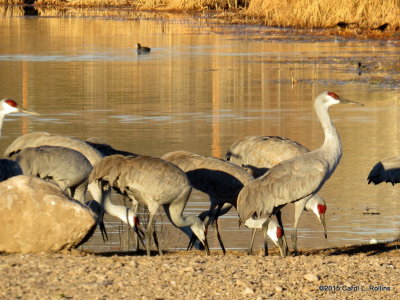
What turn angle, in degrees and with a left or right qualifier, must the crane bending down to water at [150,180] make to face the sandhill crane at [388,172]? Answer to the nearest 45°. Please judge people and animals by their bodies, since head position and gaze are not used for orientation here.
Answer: approximately 45° to its left

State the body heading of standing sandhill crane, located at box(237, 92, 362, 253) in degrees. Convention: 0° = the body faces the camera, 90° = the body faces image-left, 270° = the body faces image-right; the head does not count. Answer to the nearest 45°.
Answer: approximately 270°

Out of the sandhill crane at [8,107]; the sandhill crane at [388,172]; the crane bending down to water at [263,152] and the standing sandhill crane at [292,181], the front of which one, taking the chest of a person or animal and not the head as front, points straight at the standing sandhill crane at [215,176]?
the sandhill crane at [8,107]

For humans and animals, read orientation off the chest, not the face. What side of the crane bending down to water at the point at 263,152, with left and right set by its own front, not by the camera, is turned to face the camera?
right

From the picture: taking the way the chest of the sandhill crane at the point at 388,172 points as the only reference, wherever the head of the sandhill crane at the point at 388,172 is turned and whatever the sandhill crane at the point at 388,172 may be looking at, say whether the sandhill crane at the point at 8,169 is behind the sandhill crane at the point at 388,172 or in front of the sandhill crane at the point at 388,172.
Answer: behind

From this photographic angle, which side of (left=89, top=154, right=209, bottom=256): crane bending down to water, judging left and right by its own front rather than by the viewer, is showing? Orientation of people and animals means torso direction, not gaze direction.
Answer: right

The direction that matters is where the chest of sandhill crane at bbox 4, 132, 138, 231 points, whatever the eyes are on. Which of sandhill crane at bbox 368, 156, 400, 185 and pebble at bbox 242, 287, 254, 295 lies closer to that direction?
the sandhill crane

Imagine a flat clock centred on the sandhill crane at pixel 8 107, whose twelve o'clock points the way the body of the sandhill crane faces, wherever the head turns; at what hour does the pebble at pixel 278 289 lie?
The pebble is roughly at 2 o'clock from the sandhill crane.

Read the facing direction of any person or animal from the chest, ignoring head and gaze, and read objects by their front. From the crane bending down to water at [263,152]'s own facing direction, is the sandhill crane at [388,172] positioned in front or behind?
in front

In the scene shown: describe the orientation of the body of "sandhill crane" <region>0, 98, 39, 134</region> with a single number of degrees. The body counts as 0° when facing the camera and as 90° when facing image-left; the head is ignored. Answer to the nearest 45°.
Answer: approximately 270°

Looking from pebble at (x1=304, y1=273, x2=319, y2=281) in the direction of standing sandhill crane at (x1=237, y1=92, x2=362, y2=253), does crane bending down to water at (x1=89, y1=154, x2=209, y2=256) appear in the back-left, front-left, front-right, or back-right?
front-left

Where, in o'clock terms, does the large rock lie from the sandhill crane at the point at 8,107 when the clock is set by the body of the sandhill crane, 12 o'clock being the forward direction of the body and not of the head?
The large rock is roughly at 3 o'clock from the sandhill crane.

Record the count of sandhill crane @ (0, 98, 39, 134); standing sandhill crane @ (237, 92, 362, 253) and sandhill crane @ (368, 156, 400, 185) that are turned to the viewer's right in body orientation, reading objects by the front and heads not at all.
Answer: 3

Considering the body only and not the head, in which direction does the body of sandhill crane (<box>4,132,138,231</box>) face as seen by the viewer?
to the viewer's right
